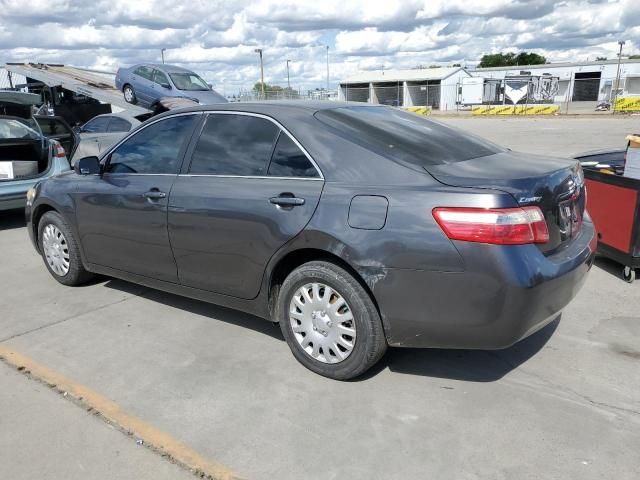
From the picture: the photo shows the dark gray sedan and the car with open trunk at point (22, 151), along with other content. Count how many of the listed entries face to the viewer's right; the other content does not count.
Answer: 0

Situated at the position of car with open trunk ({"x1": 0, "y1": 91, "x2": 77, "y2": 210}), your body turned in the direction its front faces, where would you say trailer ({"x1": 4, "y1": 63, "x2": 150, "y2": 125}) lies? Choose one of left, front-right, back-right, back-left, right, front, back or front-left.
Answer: front

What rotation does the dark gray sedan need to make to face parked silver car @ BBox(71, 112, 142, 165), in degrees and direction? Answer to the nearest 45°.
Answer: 0° — it already faces it

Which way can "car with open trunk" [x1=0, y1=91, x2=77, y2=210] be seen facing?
away from the camera

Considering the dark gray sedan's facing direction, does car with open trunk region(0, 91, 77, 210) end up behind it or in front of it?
in front

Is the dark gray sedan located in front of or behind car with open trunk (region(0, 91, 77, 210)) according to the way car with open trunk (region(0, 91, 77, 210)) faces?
behind

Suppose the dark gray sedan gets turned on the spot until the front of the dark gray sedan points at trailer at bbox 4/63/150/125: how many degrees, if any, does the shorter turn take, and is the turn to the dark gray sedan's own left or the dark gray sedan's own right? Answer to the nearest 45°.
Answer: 0° — it already faces it

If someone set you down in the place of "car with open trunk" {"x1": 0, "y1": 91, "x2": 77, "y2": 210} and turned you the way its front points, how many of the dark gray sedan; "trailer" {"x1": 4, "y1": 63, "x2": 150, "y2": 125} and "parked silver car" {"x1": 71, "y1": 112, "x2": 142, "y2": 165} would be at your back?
1

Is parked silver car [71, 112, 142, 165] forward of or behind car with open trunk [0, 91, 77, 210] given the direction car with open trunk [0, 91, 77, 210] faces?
forward

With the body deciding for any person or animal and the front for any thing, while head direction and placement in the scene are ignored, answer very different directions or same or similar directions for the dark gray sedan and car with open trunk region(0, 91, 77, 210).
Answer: same or similar directions

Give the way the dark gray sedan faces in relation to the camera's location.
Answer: facing away from the viewer and to the left of the viewer
